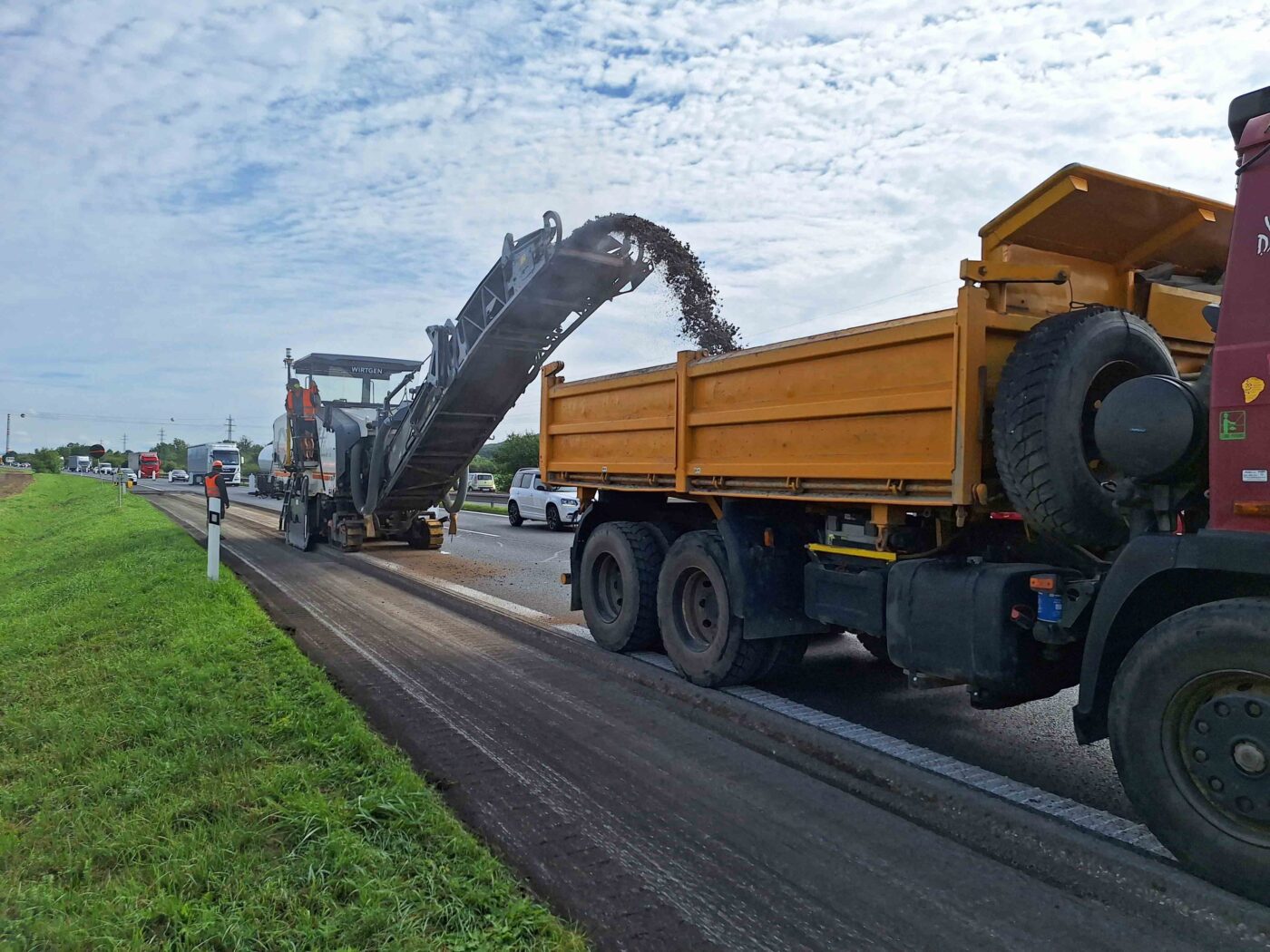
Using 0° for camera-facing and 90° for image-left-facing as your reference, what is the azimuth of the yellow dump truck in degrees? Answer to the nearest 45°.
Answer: approximately 315°

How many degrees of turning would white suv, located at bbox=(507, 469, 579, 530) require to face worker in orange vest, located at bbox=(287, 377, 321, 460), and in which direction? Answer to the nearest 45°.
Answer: approximately 90° to its right

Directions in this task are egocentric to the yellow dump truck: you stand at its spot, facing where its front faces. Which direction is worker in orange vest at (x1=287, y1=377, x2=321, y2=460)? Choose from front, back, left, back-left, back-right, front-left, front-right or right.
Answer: back
